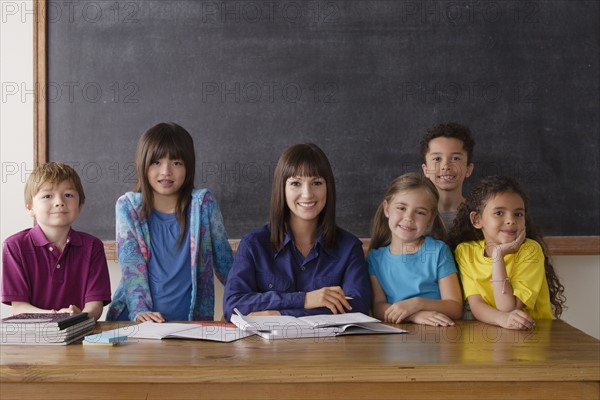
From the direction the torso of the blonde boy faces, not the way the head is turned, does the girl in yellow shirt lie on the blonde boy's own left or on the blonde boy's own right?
on the blonde boy's own left

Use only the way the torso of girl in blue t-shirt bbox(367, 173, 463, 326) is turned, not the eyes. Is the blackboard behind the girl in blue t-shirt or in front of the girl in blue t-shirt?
behind

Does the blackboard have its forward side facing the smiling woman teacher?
yes

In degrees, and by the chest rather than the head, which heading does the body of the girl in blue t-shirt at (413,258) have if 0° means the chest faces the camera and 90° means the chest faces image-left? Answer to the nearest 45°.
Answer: approximately 0°

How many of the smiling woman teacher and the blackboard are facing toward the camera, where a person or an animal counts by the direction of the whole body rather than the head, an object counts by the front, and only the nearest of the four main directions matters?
2

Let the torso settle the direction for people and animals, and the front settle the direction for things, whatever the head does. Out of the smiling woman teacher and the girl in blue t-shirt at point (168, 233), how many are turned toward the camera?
2

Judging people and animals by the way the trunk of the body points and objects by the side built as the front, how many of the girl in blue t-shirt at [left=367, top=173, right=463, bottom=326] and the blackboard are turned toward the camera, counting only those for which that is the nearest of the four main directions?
2
